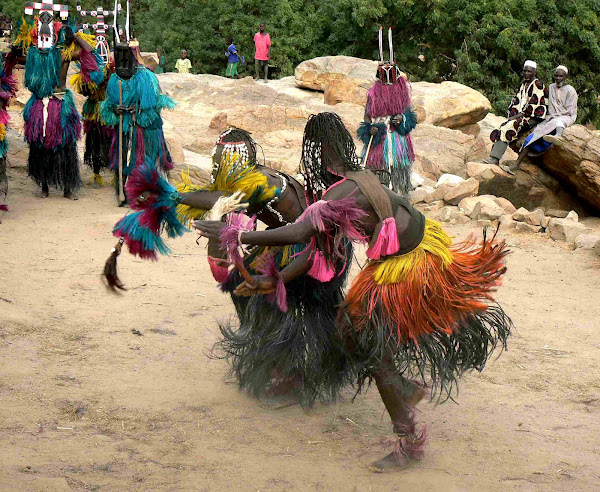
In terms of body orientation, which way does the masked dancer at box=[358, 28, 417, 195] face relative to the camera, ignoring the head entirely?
toward the camera

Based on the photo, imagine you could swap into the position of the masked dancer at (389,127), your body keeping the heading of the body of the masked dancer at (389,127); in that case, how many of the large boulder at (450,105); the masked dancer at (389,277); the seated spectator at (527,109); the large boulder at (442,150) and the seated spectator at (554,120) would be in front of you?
1

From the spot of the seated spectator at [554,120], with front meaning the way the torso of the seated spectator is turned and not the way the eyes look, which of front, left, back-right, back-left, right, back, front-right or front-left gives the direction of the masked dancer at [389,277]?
front-left

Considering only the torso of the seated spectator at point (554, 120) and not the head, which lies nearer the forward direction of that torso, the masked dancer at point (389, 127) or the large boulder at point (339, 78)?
the masked dancer

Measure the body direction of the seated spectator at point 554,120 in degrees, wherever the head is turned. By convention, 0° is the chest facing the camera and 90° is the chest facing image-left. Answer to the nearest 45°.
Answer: approximately 45°

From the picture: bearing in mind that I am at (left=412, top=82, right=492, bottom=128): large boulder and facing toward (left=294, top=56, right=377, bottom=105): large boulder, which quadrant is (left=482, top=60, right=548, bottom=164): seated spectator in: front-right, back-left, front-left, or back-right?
back-left

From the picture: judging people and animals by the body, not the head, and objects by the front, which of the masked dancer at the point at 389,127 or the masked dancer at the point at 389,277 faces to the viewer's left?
the masked dancer at the point at 389,277

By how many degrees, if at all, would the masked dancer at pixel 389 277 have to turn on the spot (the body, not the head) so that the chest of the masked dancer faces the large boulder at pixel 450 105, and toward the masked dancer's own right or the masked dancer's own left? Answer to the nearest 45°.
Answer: approximately 90° to the masked dancer's own right

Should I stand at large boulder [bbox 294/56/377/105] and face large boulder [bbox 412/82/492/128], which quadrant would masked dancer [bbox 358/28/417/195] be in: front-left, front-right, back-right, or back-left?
front-right

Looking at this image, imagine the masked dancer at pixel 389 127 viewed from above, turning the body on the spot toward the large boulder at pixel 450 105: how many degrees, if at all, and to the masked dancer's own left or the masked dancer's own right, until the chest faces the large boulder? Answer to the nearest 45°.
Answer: approximately 180°

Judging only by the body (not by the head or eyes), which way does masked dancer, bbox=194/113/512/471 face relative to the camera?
to the viewer's left

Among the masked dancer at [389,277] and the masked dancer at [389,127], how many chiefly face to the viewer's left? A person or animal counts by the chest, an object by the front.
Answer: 1

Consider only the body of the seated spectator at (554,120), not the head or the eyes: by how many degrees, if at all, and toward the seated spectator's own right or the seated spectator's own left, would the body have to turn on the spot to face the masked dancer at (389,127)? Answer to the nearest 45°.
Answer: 0° — they already face them

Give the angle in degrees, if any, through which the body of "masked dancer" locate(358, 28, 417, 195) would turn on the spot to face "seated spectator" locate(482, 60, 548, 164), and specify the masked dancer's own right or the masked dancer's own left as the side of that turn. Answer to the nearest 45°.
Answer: approximately 135° to the masked dancer's own left

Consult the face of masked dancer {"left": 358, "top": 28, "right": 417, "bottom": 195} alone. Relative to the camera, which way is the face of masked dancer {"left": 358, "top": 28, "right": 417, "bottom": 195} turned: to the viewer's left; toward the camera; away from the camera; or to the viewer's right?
toward the camera

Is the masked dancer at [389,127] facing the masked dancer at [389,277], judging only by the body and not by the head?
yes
